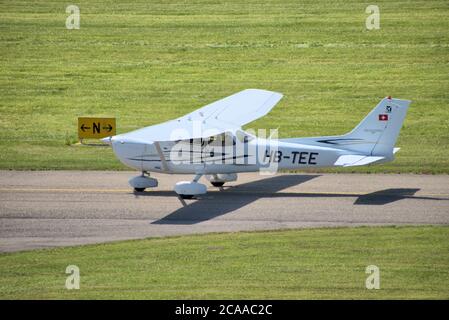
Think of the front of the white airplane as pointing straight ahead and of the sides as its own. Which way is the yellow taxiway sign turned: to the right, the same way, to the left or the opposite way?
to the left

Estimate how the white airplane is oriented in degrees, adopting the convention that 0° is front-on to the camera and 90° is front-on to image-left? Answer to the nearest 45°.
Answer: approximately 90°

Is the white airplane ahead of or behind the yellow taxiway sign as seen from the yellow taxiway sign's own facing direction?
ahead

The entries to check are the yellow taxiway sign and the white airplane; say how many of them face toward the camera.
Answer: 1

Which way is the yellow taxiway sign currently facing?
toward the camera

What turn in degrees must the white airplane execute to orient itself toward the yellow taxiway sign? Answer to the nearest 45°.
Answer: approximately 45° to its right
